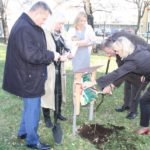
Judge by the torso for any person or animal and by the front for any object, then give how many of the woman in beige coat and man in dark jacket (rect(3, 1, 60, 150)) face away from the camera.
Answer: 0

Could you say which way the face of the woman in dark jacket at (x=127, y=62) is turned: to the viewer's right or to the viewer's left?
to the viewer's left

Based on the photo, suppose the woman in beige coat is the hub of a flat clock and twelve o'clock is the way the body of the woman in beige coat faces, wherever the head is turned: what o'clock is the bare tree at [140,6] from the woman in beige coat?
The bare tree is roughly at 8 o'clock from the woman in beige coat.

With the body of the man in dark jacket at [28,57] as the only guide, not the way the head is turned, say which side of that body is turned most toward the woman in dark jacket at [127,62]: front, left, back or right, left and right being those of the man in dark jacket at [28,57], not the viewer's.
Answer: front

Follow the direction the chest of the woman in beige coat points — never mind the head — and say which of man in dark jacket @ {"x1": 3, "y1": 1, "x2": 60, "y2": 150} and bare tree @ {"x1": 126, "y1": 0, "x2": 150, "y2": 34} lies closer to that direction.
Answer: the man in dark jacket

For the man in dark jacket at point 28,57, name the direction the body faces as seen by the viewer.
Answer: to the viewer's right

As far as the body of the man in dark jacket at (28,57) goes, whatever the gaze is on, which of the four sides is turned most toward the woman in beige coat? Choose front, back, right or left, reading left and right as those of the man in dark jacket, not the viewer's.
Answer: left

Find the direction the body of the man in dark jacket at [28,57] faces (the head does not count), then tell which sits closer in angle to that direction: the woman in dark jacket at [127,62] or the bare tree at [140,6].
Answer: the woman in dark jacket

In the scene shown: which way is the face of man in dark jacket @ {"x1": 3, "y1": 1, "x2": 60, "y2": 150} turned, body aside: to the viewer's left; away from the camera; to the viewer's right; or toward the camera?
to the viewer's right

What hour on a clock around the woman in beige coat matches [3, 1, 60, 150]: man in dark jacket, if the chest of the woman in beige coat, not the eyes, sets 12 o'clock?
The man in dark jacket is roughly at 2 o'clock from the woman in beige coat.

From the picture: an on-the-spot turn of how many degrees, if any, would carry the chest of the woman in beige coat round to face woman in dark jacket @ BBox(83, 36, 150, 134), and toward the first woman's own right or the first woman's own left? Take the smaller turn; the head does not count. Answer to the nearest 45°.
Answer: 0° — they already face them

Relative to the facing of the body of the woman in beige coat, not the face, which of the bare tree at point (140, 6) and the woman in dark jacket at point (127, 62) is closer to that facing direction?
the woman in dark jacket
